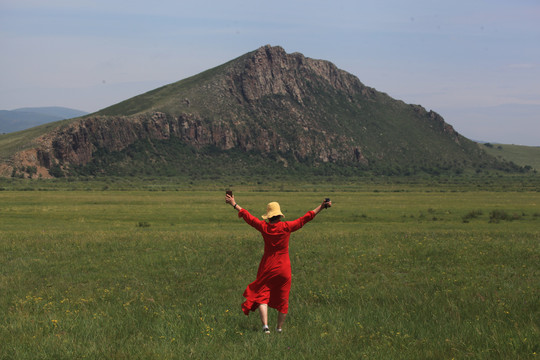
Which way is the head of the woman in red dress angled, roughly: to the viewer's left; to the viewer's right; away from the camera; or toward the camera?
away from the camera

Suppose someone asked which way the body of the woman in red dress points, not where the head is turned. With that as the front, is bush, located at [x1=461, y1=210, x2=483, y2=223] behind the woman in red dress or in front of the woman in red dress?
in front

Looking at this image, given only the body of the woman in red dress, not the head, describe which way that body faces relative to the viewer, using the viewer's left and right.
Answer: facing away from the viewer
